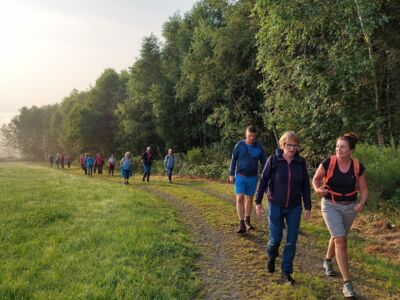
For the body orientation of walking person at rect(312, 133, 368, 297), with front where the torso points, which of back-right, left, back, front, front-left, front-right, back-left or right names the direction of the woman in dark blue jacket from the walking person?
right

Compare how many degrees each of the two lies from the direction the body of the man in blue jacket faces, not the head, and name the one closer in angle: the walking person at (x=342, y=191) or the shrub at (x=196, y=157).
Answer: the walking person

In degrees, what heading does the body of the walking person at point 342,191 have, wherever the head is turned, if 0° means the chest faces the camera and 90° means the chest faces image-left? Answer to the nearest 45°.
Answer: approximately 0°

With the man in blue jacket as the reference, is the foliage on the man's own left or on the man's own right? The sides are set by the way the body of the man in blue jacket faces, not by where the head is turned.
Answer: on the man's own left

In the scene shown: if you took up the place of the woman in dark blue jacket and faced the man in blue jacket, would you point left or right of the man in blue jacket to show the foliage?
right

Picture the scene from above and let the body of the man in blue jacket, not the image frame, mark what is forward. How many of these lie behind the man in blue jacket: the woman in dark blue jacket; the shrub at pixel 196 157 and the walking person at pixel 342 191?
1

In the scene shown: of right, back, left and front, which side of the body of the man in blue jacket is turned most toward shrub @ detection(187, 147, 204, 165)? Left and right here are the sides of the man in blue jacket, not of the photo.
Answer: back

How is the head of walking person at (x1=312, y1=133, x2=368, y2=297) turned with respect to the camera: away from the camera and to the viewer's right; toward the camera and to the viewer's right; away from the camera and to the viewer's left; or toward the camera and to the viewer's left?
toward the camera and to the viewer's left

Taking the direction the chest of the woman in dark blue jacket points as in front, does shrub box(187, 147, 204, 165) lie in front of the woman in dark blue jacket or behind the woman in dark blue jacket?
behind

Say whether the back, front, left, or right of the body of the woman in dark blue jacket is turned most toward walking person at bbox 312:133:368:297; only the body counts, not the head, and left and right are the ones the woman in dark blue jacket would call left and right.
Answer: left

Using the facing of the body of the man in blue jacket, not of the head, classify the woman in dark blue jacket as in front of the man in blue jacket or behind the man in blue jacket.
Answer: in front

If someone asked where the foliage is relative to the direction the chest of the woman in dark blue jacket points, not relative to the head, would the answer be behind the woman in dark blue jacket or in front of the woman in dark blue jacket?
behind
